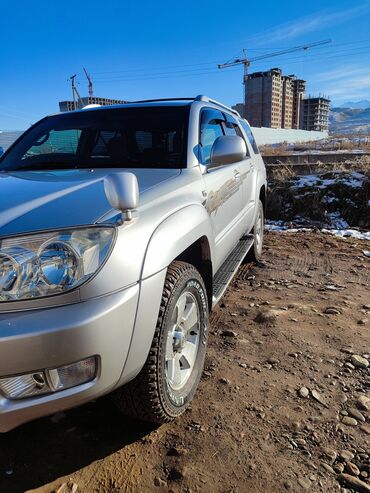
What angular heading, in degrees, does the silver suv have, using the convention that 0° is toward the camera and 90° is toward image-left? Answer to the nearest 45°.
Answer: approximately 45°
